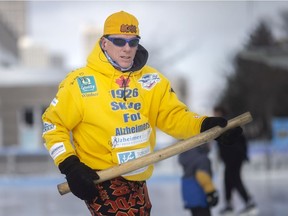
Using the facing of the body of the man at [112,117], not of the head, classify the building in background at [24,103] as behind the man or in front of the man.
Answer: behind

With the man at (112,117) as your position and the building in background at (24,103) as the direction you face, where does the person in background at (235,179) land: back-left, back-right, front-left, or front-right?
front-right

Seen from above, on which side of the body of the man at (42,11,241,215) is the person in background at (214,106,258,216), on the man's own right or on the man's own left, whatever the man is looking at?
on the man's own left

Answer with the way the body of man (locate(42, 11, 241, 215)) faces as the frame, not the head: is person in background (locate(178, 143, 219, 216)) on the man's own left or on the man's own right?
on the man's own left
